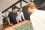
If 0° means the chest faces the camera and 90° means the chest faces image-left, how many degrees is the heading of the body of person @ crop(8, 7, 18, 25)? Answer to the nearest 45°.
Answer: approximately 315°
